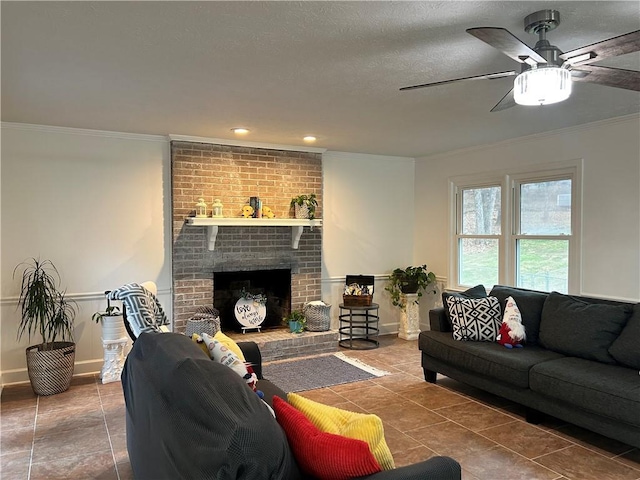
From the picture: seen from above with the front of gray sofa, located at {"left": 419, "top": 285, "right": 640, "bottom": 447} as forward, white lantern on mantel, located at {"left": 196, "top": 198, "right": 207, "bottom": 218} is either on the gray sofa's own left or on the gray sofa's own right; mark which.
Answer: on the gray sofa's own right

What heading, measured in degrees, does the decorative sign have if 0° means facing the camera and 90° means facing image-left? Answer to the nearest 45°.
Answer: approximately 0°

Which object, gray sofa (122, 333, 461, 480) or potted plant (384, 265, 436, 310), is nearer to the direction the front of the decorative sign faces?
the gray sofa

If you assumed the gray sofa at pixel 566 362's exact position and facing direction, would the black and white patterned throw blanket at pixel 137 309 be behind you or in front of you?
in front

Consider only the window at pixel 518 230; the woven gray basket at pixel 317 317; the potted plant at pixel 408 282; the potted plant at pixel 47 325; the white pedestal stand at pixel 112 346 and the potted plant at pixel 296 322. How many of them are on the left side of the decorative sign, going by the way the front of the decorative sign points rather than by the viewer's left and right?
4

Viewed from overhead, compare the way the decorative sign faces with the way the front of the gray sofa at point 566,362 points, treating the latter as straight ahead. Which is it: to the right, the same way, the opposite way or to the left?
to the left

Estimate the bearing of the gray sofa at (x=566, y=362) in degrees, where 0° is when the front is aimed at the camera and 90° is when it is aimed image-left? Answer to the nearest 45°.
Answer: approximately 45°
